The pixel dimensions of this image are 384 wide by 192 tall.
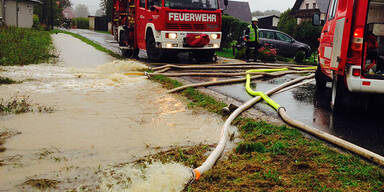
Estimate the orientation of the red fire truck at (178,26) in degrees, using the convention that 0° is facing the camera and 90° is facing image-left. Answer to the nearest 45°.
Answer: approximately 315°

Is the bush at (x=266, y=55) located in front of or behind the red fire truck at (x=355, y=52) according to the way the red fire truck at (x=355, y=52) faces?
in front

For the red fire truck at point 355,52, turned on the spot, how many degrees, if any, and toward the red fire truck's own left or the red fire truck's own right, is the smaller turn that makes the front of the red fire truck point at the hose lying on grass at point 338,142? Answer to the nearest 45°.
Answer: approximately 135° to the red fire truck's own left

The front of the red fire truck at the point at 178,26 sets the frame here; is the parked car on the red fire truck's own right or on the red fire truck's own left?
on the red fire truck's own left

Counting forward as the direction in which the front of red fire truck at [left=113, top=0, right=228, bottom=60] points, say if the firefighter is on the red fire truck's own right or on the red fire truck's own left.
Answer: on the red fire truck's own left

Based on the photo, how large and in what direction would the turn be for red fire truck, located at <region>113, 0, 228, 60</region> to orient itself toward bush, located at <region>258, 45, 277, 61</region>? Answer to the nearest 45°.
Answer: approximately 90° to its left

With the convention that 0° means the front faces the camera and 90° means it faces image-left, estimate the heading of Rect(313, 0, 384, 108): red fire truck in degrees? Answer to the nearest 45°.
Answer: approximately 135°

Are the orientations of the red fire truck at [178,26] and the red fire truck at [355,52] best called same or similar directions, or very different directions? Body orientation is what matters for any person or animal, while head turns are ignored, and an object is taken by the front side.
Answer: very different directions

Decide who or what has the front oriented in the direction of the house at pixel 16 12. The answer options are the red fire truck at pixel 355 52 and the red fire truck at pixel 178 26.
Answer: the red fire truck at pixel 355 52

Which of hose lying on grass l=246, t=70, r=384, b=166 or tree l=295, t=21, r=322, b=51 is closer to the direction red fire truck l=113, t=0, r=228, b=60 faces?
the hose lying on grass

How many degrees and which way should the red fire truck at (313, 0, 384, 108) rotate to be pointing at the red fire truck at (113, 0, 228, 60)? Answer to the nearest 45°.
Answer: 0° — it already faces it

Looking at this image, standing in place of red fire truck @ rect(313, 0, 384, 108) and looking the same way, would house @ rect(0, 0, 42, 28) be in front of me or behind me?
in front
